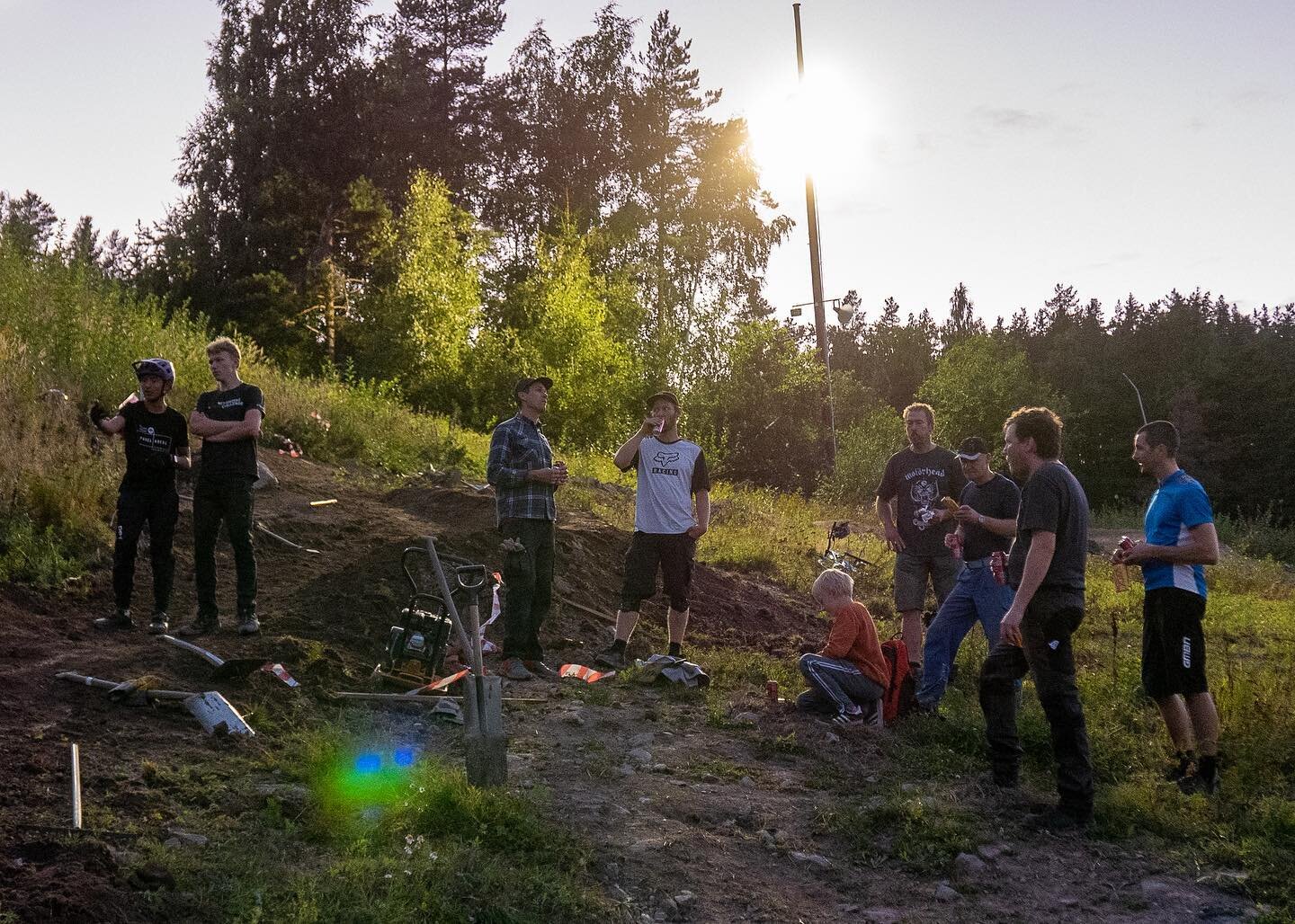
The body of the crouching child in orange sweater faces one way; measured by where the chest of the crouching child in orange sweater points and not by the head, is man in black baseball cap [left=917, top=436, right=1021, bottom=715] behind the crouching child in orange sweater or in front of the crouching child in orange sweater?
behind

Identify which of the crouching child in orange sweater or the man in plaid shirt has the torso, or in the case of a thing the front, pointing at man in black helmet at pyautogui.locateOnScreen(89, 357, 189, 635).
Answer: the crouching child in orange sweater

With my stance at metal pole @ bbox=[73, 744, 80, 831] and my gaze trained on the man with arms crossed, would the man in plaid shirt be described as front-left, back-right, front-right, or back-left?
front-right

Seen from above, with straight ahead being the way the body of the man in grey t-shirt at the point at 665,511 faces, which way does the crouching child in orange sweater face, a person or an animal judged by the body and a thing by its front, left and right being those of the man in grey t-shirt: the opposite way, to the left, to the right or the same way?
to the right

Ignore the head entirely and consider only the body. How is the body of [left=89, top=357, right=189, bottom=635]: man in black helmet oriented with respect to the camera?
toward the camera

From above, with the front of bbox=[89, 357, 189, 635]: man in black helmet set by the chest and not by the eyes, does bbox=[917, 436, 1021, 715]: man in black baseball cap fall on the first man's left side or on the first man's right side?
on the first man's left side

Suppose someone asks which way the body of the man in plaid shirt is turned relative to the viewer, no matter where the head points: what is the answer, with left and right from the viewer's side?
facing the viewer and to the right of the viewer

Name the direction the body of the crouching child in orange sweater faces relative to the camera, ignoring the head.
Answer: to the viewer's left

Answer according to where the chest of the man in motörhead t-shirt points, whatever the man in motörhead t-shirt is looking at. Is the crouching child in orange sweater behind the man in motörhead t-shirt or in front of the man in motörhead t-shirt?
in front

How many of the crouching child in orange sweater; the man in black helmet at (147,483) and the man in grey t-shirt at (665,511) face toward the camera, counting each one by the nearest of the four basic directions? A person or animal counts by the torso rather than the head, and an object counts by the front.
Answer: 2

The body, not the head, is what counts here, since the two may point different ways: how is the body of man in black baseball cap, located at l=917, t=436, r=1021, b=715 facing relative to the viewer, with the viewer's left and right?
facing the viewer and to the left of the viewer

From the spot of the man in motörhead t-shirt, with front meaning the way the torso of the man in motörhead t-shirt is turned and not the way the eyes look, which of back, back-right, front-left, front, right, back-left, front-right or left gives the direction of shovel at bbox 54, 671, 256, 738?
front-right

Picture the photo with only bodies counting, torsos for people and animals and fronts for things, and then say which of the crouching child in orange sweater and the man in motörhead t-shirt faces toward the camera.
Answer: the man in motörhead t-shirt

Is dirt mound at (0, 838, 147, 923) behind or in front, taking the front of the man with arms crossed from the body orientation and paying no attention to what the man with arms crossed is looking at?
in front

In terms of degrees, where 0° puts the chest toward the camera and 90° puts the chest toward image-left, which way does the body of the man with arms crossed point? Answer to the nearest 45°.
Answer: approximately 45°

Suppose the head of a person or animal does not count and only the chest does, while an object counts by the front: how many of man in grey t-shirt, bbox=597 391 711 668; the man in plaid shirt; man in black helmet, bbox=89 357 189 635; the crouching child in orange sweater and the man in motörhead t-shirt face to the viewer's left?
1

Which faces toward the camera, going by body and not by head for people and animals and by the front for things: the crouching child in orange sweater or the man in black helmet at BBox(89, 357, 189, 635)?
the man in black helmet

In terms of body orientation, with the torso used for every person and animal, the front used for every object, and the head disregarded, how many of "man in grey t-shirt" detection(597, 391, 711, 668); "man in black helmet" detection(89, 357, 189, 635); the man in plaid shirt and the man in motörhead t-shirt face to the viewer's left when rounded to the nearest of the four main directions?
0
